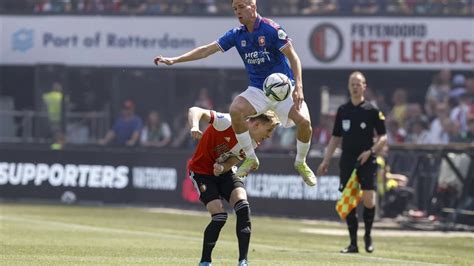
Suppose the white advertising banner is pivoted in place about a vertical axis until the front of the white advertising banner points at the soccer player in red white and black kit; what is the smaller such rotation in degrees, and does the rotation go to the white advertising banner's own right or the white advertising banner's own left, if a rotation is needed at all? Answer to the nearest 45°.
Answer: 0° — it already faces them

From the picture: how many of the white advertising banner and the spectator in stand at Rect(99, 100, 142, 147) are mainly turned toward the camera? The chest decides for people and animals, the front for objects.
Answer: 2

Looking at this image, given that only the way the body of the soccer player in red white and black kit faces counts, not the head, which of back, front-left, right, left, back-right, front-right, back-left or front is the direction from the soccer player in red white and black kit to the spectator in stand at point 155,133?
back-left

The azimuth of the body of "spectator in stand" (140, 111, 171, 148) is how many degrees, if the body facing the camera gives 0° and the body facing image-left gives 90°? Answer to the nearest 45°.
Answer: approximately 0°
